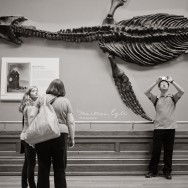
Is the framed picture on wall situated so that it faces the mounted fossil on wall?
no

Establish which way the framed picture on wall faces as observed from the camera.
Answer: facing the viewer
